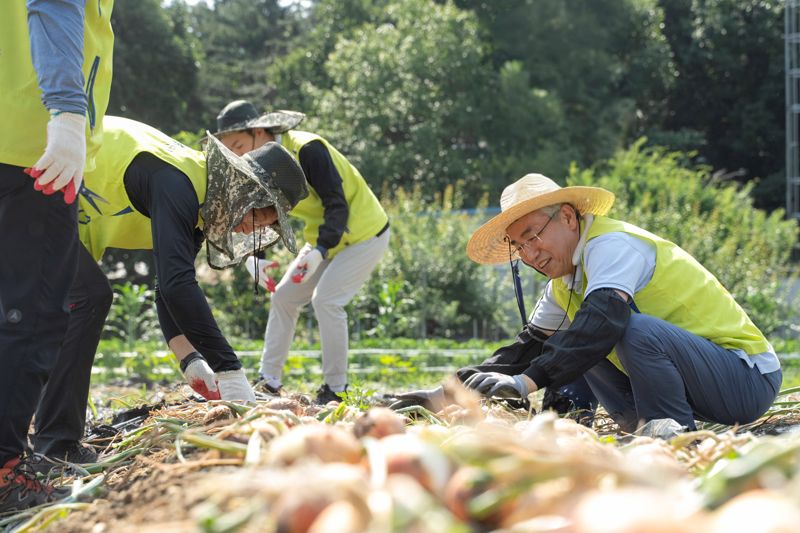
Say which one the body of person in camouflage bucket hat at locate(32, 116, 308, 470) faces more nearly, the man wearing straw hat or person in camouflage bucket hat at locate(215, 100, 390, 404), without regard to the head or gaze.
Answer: the man wearing straw hat

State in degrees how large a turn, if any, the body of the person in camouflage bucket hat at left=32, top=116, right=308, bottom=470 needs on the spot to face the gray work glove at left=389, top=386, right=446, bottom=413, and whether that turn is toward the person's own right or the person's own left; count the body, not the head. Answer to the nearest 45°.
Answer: approximately 45° to the person's own right

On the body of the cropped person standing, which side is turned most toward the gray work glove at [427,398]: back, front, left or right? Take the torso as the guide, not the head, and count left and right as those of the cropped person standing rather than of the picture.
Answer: front

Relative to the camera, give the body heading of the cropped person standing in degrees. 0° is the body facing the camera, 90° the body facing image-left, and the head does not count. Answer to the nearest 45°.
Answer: approximately 270°

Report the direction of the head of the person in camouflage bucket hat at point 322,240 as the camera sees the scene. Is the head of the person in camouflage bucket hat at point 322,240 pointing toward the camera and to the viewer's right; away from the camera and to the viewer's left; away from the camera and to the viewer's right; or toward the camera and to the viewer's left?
toward the camera and to the viewer's left

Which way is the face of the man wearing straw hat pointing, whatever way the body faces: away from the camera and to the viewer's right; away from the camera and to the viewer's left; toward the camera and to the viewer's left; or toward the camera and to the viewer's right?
toward the camera and to the viewer's left

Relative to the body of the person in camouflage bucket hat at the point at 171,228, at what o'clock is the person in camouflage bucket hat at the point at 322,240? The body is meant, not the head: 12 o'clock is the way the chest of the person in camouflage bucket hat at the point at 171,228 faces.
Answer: the person in camouflage bucket hat at the point at 322,240 is roughly at 10 o'clock from the person in camouflage bucket hat at the point at 171,228.

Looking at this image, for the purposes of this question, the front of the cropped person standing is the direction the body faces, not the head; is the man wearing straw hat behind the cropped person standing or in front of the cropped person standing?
in front

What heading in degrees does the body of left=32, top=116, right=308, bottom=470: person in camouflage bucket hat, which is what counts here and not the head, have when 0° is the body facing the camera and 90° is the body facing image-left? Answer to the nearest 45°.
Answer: approximately 270°

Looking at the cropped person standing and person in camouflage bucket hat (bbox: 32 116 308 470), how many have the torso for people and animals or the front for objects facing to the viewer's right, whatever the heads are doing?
2
